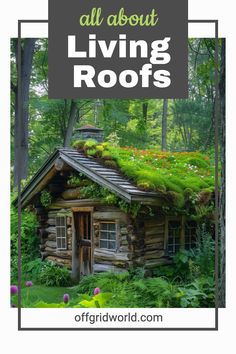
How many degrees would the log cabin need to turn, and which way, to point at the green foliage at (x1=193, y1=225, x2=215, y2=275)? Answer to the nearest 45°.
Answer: approximately 90° to its left

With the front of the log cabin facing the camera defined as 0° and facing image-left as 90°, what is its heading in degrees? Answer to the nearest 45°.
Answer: approximately 45°
